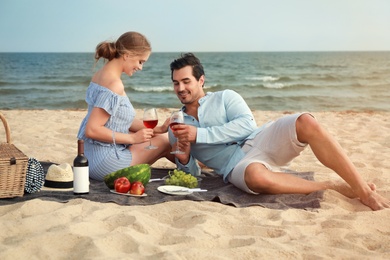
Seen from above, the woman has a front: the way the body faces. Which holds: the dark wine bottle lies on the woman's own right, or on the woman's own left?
on the woman's own right

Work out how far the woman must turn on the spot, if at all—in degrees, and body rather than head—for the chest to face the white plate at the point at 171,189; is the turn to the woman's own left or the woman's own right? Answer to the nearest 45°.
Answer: approximately 45° to the woman's own right

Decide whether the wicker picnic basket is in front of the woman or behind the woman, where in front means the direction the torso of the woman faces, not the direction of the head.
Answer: behind

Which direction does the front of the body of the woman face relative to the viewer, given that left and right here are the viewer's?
facing to the right of the viewer
